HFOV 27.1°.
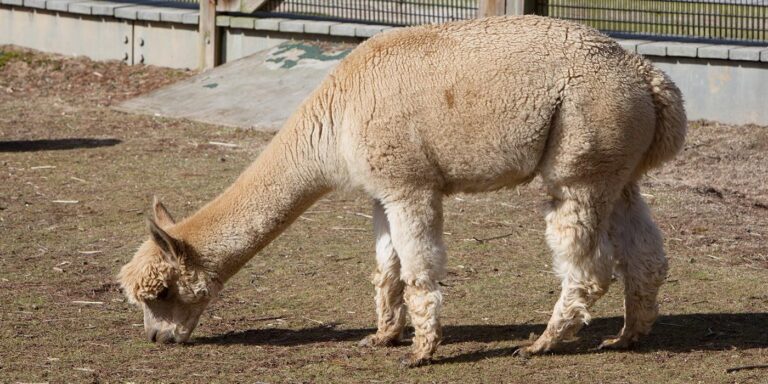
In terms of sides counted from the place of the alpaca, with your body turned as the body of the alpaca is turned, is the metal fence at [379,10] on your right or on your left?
on your right

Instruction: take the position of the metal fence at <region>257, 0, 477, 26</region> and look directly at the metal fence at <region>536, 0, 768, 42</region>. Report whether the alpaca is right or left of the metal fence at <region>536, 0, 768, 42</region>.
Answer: right

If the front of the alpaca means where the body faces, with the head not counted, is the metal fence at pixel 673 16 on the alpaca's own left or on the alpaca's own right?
on the alpaca's own right

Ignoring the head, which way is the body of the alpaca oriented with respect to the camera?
to the viewer's left
